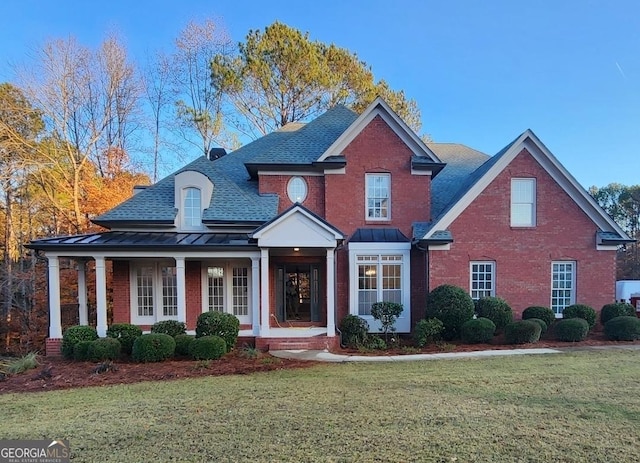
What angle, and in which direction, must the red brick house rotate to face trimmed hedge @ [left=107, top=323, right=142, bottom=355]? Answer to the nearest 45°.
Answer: approximately 45° to its right

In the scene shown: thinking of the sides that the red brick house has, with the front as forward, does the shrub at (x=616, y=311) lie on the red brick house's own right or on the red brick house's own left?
on the red brick house's own left

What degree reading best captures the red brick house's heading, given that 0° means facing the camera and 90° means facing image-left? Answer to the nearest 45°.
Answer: approximately 0°
